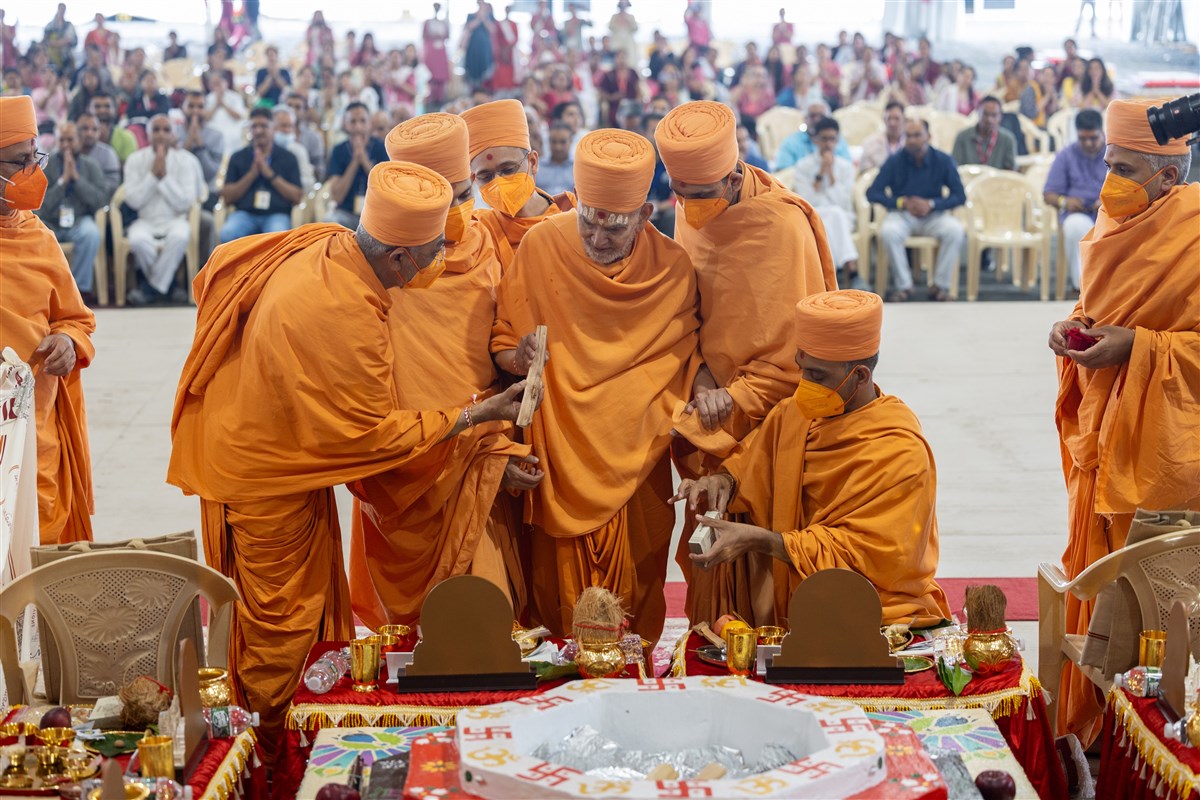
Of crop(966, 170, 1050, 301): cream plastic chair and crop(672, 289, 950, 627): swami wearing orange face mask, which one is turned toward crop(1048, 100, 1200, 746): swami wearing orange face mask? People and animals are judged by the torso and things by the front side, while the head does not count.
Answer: the cream plastic chair

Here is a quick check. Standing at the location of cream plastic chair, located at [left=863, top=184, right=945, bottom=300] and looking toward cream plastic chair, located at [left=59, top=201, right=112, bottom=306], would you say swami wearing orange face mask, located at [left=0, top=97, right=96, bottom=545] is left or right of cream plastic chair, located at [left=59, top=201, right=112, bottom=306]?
left

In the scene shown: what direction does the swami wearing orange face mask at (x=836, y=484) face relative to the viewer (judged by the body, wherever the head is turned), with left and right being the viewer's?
facing the viewer and to the left of the viewer

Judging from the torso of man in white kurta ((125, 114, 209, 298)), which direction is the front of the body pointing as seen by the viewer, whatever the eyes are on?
toward the camera

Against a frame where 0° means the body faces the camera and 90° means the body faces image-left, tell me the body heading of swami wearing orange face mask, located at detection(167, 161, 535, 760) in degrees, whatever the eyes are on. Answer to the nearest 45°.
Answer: approximately 270°

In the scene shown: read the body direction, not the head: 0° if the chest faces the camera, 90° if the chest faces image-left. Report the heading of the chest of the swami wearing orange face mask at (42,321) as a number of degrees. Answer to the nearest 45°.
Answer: approximately 315°

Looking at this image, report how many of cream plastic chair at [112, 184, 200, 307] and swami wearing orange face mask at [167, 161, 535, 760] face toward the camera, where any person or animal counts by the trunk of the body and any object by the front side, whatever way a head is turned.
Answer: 1

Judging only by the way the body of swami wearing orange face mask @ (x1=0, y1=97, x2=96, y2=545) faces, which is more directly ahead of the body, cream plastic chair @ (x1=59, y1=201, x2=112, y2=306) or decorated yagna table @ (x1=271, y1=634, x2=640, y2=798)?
the decorated yagna table

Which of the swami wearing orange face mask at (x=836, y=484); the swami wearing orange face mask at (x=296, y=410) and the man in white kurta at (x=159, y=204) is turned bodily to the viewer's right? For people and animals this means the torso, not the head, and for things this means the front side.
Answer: the swami wearing orange face mask at (x=296, y=410)

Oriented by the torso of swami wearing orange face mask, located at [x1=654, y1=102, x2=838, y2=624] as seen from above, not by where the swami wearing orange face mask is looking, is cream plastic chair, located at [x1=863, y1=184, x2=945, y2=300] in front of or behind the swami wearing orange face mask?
behind

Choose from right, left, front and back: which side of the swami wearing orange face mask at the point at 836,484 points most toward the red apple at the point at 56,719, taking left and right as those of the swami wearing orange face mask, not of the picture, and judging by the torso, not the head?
front

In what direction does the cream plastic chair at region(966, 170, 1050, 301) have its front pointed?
toward the camera

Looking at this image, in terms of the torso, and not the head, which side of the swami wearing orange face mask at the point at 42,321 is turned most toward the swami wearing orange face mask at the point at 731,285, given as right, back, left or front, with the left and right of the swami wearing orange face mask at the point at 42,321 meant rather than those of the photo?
front

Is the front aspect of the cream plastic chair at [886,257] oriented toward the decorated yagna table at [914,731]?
yes
